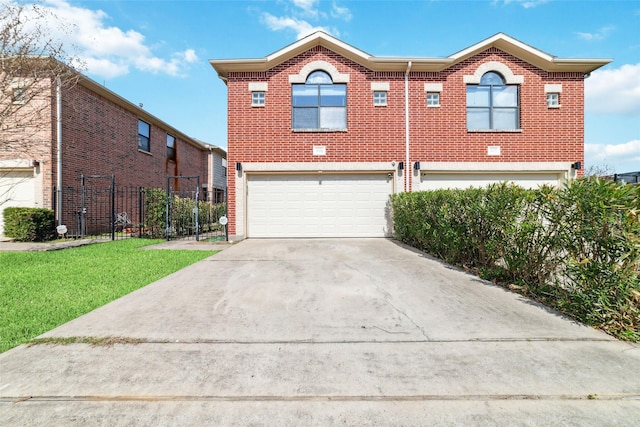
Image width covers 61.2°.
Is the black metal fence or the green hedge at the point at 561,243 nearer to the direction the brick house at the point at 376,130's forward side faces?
the green hedge

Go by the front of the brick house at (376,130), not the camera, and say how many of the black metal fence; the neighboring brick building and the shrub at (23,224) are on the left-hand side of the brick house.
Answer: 0

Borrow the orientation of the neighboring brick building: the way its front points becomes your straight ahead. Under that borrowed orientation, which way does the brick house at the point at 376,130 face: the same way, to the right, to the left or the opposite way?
the same way

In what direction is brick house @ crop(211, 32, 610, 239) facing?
toward the camera

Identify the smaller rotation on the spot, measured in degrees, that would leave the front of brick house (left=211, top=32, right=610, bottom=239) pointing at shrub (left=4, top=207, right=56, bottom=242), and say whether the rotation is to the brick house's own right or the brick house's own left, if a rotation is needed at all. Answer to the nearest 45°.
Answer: approximately 90° to the brick house's own right

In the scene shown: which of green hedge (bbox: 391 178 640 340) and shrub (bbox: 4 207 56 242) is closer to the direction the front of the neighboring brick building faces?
the shrub

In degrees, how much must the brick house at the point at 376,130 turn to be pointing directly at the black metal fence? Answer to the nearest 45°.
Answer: approximately 90° to its right

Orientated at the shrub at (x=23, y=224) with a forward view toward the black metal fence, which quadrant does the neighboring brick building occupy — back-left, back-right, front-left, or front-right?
front-left

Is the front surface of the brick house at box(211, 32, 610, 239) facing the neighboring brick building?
no

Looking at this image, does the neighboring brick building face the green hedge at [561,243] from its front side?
no

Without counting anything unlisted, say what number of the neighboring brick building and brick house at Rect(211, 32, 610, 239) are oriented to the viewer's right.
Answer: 0

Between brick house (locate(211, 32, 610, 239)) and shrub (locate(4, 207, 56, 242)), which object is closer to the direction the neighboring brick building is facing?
the shrub

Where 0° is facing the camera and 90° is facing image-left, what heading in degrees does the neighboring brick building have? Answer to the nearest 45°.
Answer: approximately 45°

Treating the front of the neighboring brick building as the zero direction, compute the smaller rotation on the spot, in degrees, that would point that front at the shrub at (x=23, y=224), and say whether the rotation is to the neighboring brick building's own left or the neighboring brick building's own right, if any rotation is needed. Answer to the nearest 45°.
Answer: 0° — it already faces it
